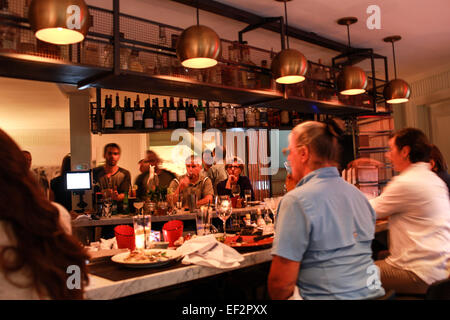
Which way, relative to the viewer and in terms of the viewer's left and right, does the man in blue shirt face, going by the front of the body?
facing away from the viewer and to the left of the viewer

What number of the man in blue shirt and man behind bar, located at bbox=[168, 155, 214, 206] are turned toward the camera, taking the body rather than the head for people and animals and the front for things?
1

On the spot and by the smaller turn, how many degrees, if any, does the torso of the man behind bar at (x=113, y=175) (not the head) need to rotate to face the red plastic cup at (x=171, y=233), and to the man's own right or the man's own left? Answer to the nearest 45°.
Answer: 0° — they already face it

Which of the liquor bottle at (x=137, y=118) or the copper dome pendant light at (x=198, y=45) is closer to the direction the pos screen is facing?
the copper dome pendant light

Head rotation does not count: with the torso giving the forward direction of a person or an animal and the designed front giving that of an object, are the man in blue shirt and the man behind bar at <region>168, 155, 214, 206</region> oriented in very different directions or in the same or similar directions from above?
very different directions

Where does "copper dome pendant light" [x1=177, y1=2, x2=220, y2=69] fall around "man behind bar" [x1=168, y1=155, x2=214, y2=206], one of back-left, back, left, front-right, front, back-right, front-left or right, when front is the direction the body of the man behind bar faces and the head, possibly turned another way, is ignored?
front

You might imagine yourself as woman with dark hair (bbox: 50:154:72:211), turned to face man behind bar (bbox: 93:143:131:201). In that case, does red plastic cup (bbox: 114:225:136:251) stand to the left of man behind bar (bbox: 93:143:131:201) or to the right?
right

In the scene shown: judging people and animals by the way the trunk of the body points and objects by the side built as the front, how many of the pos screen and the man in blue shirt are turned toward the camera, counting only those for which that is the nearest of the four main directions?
1

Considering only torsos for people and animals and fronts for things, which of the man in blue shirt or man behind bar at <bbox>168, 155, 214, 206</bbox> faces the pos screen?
the man in blue shirt

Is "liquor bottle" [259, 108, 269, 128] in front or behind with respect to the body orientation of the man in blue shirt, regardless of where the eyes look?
in front

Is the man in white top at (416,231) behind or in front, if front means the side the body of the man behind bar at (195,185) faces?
in front

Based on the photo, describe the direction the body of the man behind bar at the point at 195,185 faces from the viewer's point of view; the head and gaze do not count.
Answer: toward the camera
